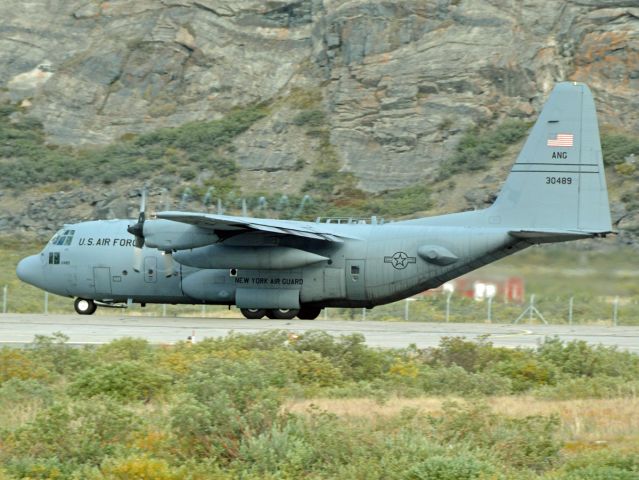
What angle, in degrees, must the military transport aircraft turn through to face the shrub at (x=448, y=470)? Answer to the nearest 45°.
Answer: approximately 90° to its left

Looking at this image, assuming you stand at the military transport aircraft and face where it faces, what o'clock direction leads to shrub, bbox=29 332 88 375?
The shrub is roughly at 10 o'clock from the military transport aircraft.

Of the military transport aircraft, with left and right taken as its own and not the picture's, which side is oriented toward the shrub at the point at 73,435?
left

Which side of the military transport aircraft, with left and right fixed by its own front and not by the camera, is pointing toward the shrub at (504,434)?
left

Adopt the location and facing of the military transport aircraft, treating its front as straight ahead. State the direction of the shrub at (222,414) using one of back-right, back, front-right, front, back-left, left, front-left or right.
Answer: left

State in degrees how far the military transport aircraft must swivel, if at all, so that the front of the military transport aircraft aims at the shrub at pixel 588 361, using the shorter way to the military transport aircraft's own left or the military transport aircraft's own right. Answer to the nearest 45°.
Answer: approximately 90° to the military transport aircraft's own left

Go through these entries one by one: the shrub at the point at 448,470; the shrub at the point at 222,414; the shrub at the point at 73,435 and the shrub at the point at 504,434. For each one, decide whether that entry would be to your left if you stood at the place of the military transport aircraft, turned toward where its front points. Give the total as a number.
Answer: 4

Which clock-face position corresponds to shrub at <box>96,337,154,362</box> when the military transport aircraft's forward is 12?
The shrub is roughly at 10 o'clock from the military transport aircraft.

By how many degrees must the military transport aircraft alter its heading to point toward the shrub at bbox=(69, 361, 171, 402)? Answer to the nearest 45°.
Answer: approximately 90° to its left

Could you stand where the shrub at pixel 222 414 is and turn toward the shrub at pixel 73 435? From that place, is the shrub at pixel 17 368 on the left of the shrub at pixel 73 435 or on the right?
right

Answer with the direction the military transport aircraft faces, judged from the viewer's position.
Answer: facing to the left of the viewer

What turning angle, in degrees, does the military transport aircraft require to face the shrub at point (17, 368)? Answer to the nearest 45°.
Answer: approximately 45° to its left
